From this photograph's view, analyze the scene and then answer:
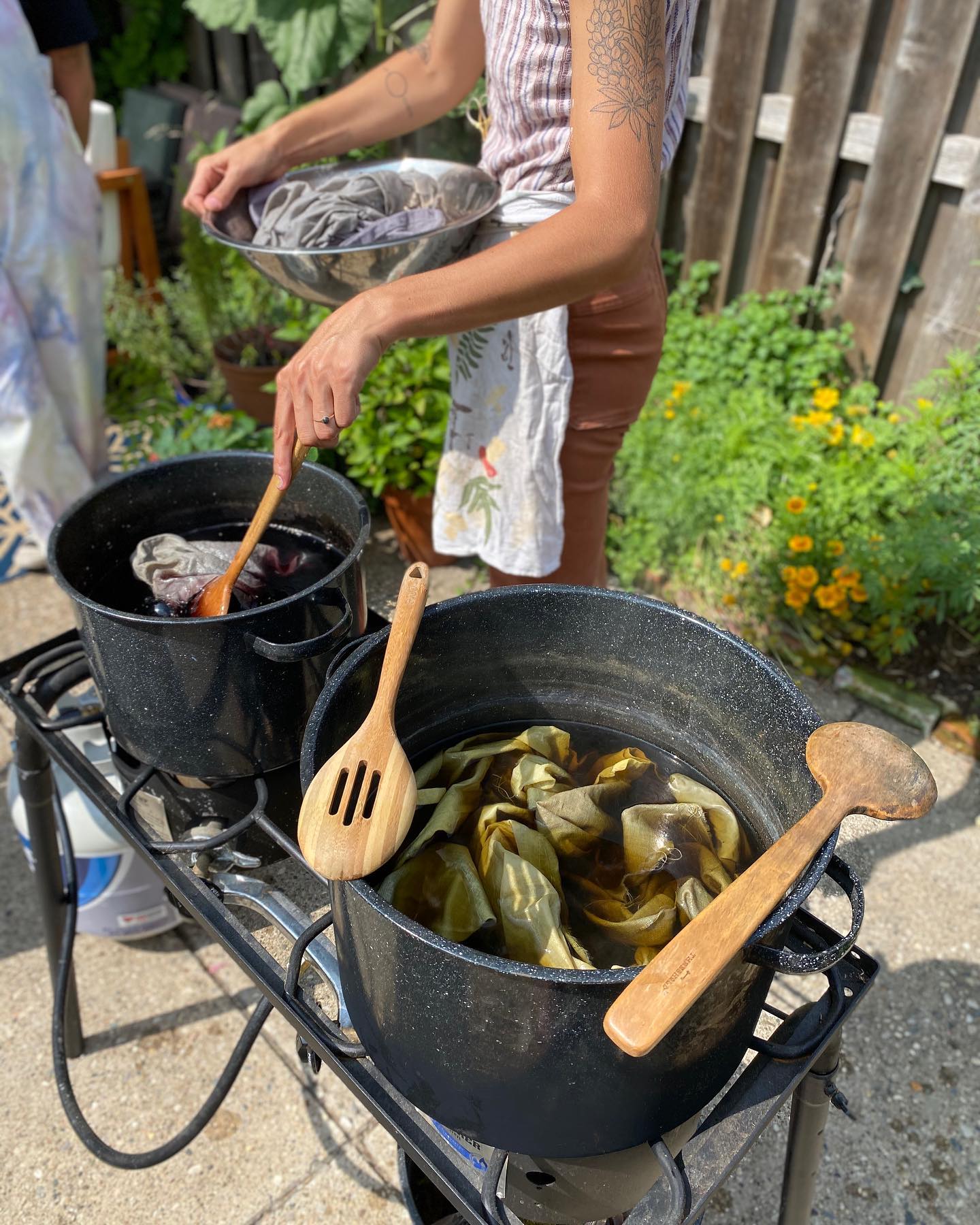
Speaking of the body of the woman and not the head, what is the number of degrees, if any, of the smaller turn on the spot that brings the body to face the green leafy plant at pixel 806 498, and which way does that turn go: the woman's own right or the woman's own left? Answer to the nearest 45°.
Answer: approximately 135° to the woman's own right

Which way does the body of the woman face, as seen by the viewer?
to the viewer's left

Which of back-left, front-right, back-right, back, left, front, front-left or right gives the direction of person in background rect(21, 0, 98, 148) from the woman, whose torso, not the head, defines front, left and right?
front-right

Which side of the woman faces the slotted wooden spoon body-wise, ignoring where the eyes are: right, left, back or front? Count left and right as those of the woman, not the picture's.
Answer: left

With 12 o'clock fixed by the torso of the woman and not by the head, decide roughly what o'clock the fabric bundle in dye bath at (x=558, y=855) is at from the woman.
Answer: The fabric bundle in dye bath is roughly at 9 o'clock from the woman.

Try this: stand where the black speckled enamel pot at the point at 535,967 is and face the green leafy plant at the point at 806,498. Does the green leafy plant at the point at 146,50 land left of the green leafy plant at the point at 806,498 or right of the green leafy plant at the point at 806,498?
left

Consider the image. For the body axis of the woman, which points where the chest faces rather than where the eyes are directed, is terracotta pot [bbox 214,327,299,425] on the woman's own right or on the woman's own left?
on the woman's own right

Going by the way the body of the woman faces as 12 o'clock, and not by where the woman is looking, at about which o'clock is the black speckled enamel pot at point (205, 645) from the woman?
The black speckled enamel pot is roughly at 12 o'clock from the woman.

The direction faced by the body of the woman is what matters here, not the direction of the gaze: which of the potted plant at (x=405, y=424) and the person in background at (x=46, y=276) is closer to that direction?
the person in background
